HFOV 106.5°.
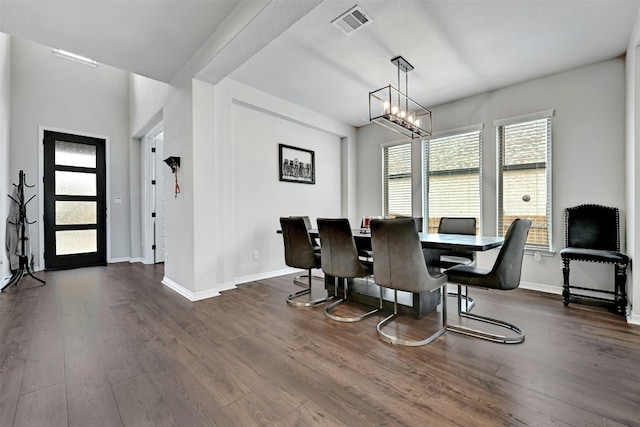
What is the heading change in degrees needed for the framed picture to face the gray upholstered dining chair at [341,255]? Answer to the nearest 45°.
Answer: approximately 45° to its right

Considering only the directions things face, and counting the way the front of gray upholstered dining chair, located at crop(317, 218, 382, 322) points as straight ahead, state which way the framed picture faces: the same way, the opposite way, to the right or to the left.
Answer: to the right

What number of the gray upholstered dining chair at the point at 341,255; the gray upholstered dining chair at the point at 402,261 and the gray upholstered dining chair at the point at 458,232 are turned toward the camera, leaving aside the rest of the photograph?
1

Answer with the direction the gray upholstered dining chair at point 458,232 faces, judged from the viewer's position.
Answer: facing the viewer

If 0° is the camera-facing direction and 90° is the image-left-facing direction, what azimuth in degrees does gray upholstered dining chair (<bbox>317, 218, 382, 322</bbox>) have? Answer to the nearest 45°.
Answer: approximately 225°

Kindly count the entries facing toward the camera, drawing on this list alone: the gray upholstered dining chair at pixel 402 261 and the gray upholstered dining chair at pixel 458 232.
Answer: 1

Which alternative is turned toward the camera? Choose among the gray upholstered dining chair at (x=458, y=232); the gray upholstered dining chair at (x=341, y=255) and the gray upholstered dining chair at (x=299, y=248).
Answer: the gray upholstered dining chair at (x=458, y=232)

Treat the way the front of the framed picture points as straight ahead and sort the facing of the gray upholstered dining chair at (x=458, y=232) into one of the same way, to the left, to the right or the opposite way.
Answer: to the right

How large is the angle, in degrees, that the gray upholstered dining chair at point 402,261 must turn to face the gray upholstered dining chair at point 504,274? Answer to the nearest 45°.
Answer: approximately 45° to its right

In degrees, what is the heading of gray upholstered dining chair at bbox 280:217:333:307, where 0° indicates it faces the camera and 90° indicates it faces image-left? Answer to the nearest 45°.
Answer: approximately 225°

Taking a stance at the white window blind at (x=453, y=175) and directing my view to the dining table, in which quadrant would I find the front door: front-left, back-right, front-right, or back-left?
front-right

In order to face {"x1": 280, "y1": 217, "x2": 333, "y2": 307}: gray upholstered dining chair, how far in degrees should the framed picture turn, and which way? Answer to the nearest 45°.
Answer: approximately 45° to its right

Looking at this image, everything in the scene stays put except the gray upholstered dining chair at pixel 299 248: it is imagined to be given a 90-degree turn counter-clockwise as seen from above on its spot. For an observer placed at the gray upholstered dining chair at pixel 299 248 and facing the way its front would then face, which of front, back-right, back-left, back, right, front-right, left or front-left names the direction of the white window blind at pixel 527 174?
back-right

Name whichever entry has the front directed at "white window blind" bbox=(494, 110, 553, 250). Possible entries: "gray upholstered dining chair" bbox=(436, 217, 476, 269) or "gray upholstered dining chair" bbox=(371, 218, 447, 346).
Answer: "gray upholstered dining chair" bbox=(371, 218, 447, 346)

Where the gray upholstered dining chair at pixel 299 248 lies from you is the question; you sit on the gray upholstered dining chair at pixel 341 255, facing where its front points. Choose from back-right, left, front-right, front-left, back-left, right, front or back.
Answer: left

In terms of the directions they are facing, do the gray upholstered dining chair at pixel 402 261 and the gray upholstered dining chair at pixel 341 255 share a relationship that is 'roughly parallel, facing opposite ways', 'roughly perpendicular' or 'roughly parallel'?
roughly parallel

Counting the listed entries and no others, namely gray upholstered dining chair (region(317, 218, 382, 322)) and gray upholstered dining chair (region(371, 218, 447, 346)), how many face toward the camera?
0

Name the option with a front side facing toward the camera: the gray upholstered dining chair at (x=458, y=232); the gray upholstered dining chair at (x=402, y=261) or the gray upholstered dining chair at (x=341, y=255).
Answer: the gray upholstered dining chair at (x=458, y=232)

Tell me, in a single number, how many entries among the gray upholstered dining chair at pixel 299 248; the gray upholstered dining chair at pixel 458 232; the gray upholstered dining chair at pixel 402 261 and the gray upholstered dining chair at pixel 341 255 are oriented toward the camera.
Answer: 1
